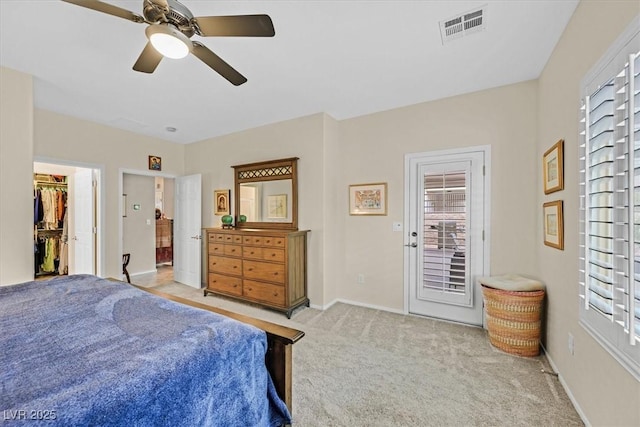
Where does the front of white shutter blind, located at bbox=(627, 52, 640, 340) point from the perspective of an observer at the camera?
facing to the left of the viewer

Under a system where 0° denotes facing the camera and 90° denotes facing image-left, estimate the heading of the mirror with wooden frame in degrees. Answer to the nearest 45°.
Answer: approximately 45°

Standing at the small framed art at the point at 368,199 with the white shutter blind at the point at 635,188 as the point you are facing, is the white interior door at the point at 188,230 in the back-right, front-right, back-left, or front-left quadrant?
back-right

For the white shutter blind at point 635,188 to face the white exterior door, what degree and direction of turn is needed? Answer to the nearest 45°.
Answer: approximately 45° to its right

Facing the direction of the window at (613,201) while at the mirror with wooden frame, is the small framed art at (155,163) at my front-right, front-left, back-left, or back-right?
back-right

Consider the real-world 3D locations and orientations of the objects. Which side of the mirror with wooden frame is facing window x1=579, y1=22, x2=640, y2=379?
left

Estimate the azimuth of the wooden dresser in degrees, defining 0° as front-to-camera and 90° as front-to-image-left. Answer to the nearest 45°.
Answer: approximately 45°

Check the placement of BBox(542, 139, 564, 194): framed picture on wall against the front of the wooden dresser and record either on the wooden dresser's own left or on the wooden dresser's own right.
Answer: on the wooden dresser's own left

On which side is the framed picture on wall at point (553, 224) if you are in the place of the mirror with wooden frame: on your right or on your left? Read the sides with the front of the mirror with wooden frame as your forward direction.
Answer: on your left

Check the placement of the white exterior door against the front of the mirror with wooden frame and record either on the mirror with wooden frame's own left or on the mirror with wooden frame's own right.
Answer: on the mirror with wooden frame's own left

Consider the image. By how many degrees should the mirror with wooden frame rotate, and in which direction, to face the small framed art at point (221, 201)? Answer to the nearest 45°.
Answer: approximately 90° to its right

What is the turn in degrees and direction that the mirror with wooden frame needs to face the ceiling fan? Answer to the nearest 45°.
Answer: approximately 45° to its left

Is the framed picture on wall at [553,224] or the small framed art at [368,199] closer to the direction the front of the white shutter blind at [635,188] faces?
the small framed art
